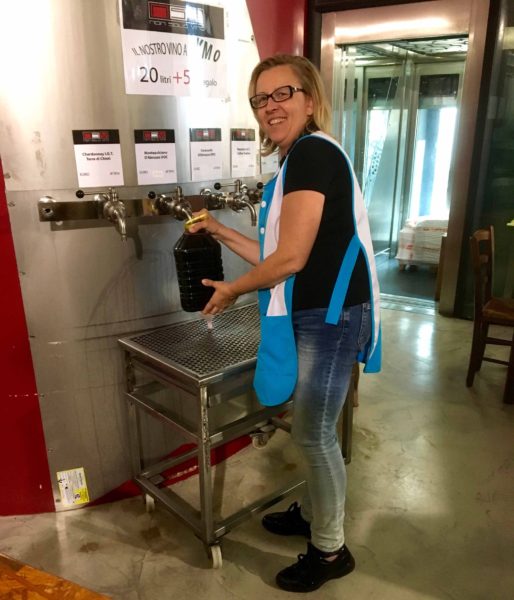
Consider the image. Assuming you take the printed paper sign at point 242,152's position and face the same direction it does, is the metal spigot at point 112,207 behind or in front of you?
in front

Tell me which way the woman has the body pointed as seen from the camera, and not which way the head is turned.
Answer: to the viewer's left

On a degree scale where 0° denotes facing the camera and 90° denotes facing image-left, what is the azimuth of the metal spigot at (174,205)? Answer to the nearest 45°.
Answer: approximately 315°

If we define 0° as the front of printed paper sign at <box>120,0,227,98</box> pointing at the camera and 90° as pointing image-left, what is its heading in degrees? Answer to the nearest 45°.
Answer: approximately 0°

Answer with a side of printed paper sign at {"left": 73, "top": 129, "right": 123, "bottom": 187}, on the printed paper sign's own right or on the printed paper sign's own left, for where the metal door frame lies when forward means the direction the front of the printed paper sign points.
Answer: on the printed paper sign's own left

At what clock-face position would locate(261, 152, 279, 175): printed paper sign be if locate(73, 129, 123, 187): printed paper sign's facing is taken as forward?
locate(261, 152, 279, 175): printed paper sign is roughly at 8 o'clock from locate(73, 129, 123, 187): printed paper sign.

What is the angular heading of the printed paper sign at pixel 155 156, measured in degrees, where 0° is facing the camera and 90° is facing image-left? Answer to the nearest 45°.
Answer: approximately 0°
